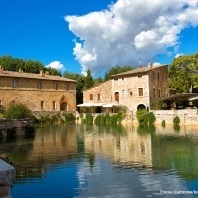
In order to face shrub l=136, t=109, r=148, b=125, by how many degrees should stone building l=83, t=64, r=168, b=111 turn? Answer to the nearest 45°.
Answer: approximately 45° to its left

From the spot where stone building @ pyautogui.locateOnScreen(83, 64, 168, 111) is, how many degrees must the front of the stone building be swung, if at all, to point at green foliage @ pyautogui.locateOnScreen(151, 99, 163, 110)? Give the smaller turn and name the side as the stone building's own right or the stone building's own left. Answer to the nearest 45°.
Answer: approximately 90° to the stone building's own left

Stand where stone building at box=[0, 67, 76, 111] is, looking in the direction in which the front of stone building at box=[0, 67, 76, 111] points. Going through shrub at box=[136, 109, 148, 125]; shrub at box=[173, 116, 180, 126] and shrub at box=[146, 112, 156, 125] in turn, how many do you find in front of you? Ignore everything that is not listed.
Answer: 3

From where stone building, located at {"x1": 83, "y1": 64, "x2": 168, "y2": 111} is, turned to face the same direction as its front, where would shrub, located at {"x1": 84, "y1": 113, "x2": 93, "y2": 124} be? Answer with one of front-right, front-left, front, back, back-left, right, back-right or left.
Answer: front-right

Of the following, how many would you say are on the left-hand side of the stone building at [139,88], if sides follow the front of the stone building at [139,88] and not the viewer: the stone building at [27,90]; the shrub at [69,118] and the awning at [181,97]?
1

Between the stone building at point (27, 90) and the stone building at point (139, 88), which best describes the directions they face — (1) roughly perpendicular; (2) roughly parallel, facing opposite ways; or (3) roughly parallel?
roughly perpendicular

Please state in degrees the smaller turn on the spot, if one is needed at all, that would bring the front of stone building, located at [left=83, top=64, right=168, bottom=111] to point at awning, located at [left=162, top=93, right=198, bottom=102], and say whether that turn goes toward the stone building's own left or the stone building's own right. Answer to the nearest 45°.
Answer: approximately 90° to the stone building's own left

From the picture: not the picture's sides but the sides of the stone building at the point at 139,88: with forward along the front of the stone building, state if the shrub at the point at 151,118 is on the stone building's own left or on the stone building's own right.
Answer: on the stone building's own left

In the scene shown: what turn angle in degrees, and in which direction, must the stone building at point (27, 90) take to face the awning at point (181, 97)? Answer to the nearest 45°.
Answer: approximately 45° to its left

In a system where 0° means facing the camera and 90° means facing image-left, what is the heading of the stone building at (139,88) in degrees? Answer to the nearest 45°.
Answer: approximately 45°

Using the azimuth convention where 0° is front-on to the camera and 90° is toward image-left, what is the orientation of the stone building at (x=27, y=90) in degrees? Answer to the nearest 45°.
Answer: approximately 315°

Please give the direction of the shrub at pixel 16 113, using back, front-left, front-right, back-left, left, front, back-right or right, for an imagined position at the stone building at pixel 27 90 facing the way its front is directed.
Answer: front-right
